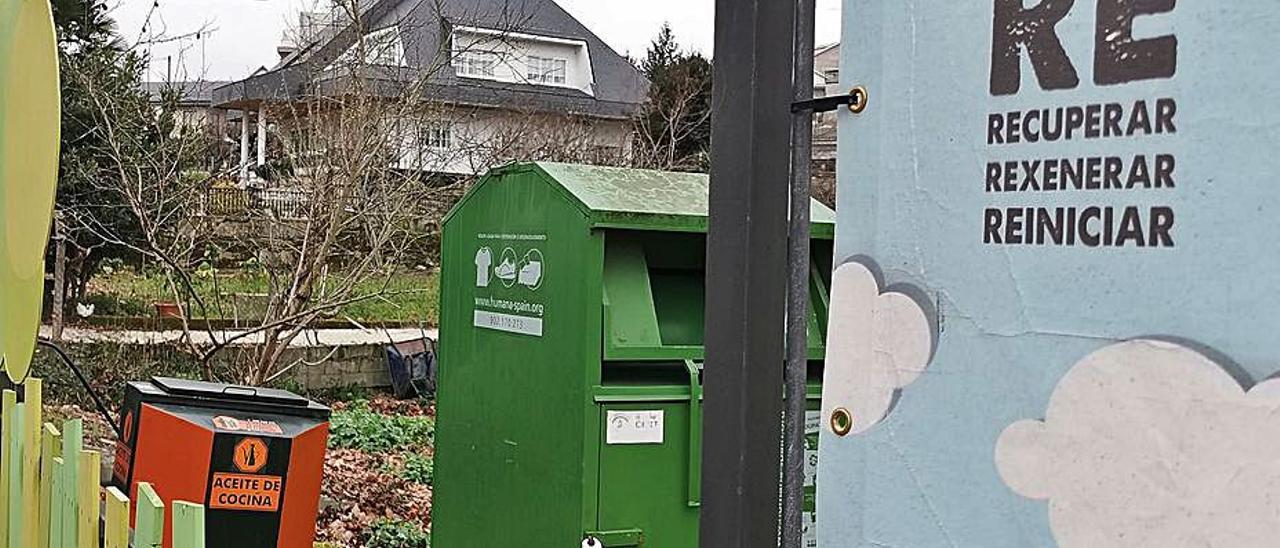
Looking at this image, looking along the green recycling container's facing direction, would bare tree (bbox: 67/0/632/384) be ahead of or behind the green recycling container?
behind

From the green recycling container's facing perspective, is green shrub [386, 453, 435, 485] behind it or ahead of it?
behind

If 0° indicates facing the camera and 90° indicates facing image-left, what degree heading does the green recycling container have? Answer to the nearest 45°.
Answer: approximately 315°

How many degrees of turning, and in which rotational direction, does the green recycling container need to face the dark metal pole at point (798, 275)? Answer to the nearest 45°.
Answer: approximately 45° to its right

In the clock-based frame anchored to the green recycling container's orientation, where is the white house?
The white house is roughly at 7 o'clock from the green recycling container.

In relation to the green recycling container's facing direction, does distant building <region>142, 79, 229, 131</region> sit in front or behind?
behind

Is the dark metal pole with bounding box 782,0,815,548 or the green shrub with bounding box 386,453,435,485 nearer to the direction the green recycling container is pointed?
the dark metal pole

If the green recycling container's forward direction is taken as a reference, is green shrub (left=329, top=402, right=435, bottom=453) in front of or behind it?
behind
